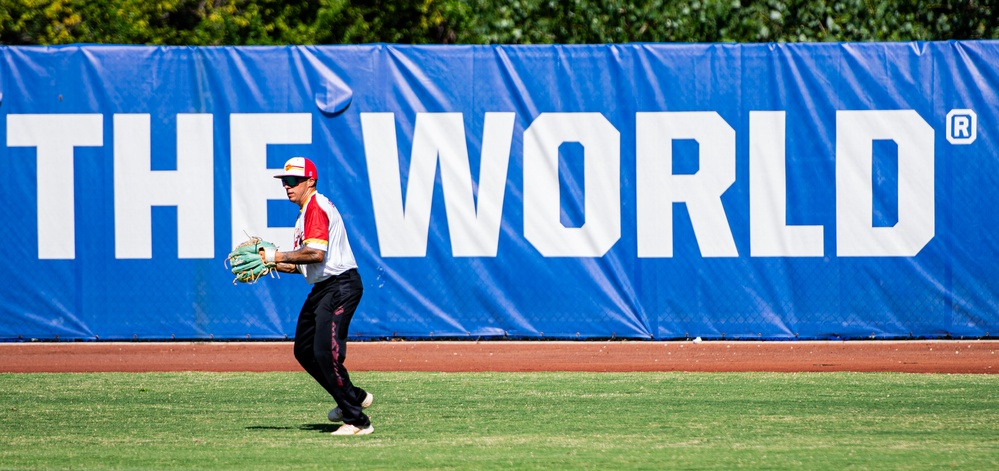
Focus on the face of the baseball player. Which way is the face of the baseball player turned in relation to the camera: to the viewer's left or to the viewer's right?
to the viewer's left

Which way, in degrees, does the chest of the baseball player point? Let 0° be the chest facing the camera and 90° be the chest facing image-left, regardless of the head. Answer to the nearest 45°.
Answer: approximately 90°
